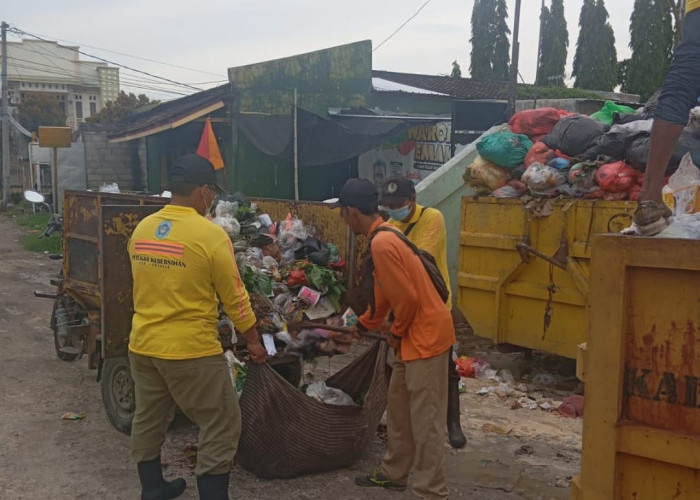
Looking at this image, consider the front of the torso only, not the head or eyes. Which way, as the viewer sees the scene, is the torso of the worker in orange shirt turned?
to the viewer's left

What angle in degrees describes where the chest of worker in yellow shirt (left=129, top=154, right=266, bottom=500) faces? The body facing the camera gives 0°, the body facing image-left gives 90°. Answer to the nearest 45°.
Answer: approximately 225°

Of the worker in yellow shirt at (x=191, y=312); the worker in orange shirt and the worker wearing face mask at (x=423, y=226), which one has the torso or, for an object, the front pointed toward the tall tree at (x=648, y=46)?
the worker in yellow shirt

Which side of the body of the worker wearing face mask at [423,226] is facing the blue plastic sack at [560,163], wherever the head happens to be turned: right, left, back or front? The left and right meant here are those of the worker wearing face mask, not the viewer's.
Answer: back

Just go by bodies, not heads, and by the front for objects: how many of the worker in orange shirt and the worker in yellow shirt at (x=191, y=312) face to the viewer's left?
1

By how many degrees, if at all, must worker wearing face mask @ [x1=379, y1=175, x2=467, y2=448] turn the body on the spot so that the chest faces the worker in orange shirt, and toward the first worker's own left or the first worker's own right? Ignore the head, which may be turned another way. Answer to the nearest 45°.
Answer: approximately 45° to the first worker's own left

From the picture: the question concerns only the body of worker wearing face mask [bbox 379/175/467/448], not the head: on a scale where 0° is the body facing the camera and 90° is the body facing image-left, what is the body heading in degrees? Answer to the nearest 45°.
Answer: approximately 45°

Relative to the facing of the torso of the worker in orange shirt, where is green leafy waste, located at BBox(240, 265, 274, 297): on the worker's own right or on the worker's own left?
on the worker's own right

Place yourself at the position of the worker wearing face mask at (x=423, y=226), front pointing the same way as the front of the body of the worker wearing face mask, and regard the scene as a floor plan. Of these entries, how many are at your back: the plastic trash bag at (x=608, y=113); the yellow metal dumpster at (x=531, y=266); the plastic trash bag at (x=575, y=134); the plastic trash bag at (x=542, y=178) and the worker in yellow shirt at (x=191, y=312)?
4

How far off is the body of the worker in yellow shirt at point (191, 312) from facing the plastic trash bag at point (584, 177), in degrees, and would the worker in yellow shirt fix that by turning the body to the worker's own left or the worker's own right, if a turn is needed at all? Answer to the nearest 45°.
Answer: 0° — they already face it

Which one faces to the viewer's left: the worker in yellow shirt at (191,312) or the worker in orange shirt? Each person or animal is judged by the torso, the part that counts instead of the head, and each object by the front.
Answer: the worker in orange shirt

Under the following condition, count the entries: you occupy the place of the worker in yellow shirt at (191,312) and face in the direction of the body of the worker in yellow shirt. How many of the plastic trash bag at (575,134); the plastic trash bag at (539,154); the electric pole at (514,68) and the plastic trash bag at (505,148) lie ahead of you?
4

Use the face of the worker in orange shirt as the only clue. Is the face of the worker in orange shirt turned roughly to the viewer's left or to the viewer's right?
to the viewer's left

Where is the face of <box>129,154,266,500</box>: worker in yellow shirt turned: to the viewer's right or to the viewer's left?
to the viewer's right
